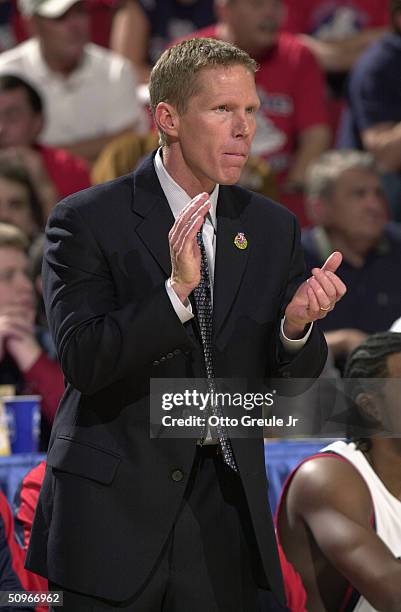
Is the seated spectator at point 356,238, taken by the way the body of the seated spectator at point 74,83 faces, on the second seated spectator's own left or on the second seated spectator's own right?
on the second seated spectator's own left

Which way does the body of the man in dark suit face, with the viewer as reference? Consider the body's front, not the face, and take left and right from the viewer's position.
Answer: facing the viewer and to the right of the viewer

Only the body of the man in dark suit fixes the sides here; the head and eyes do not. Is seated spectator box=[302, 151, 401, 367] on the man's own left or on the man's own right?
on the man's own left

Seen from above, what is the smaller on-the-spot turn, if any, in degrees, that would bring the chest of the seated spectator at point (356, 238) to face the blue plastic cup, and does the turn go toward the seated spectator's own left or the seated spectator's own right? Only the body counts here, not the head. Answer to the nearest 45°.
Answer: approximately 90° to the seated spectator's own right

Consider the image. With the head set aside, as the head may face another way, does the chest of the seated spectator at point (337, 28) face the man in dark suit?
yes
